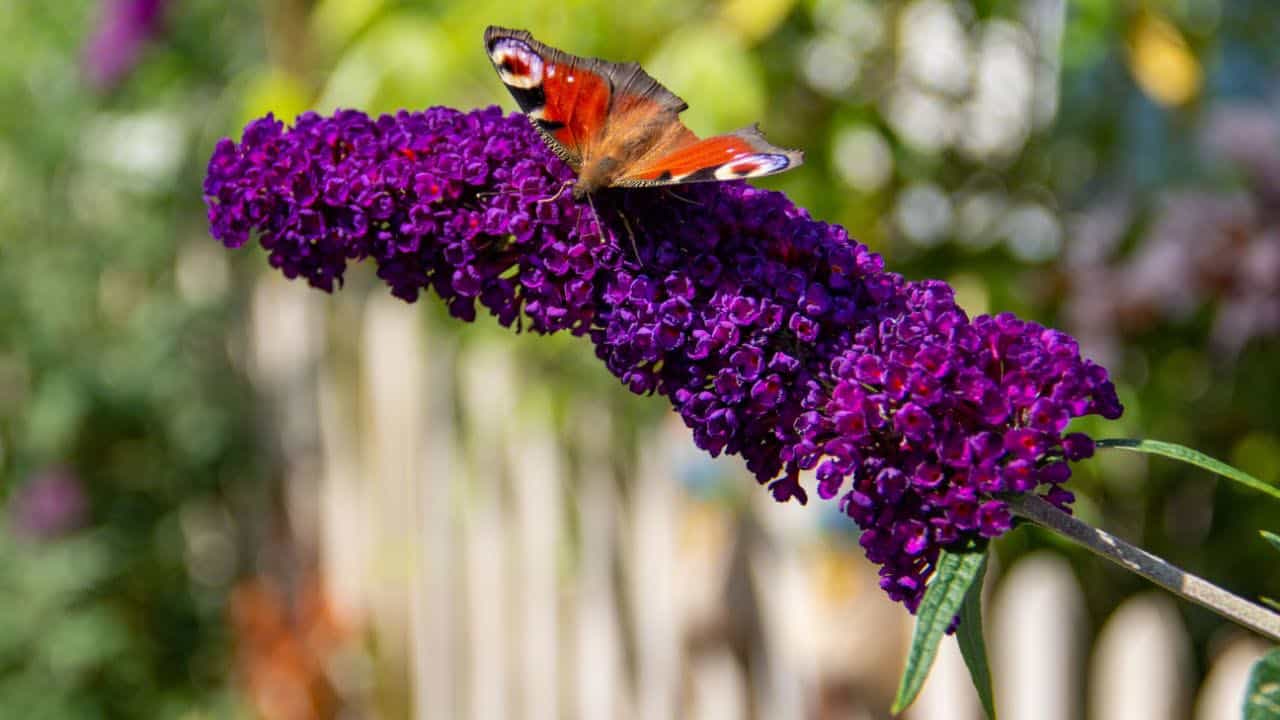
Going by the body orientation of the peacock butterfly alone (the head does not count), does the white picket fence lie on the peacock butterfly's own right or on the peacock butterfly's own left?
on the peacock butterfly's own right

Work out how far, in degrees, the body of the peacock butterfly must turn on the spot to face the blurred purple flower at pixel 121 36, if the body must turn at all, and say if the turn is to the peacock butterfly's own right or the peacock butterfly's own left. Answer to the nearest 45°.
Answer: approximately 90° to the peacock butterfly's own right

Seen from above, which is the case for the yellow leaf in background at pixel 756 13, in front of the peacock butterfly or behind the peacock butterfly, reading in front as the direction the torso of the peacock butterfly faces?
behind

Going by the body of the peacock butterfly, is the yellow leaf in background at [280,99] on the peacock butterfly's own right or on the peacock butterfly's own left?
on the peacock butterfly's own right

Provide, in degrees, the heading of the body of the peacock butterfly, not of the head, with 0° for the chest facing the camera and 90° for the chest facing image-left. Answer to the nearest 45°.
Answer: approximately 45°

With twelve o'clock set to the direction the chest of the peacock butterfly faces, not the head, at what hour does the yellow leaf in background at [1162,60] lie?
The yellow leaf in background is roughly at 6 o'clock from the peacock butterfly.

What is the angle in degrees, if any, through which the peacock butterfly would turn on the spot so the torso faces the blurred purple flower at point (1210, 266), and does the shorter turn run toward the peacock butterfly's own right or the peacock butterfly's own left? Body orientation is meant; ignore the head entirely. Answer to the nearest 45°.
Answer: approximately 180°
